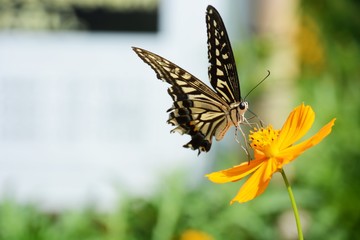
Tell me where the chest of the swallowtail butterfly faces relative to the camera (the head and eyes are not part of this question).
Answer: to the viewer's right
